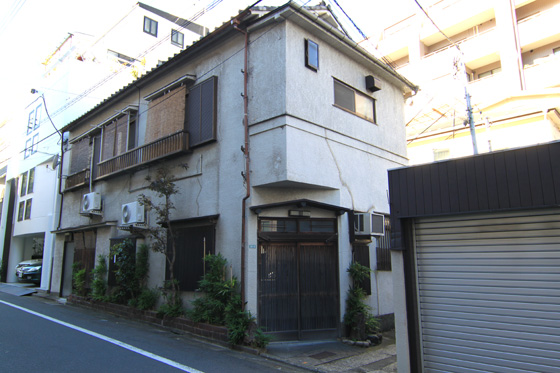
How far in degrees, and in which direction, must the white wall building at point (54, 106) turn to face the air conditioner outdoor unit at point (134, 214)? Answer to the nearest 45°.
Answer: approximately 45° to its left

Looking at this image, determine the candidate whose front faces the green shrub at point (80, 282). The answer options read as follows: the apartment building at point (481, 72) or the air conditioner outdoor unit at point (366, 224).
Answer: the apartment building

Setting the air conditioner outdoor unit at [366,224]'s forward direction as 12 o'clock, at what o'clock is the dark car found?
The dark car is roughly at 5 o'clock from the air conditioner outdoor unit.

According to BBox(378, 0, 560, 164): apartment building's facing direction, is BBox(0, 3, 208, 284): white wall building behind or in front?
in front

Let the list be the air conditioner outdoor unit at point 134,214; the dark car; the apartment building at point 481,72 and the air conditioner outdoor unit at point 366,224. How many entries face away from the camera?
0

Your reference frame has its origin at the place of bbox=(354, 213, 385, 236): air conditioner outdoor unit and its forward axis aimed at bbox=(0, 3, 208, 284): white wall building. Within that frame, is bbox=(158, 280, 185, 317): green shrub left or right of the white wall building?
left

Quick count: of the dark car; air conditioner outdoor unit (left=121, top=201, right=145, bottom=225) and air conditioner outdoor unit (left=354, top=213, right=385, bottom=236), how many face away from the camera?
0

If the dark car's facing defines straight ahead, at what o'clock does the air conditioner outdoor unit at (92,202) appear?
The air conditioner outdoor unit is roughly at 10 o'clock from the dark car.

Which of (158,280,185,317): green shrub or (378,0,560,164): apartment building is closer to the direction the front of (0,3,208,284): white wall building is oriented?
the green shrub

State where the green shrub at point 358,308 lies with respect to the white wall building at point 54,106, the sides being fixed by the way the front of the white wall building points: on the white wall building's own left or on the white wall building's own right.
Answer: on the white wall building's own left

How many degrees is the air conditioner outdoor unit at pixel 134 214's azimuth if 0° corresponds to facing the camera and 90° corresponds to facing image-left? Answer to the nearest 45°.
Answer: approximately 45°

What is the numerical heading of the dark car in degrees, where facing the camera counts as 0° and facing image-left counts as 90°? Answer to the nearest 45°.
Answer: approximately 45°

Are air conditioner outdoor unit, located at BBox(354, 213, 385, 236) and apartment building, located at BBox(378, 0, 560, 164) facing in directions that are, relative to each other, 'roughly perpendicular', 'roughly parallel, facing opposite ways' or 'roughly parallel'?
roughly perpendicular

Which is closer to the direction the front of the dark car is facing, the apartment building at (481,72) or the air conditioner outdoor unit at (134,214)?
the air conditioner outdoor unit
